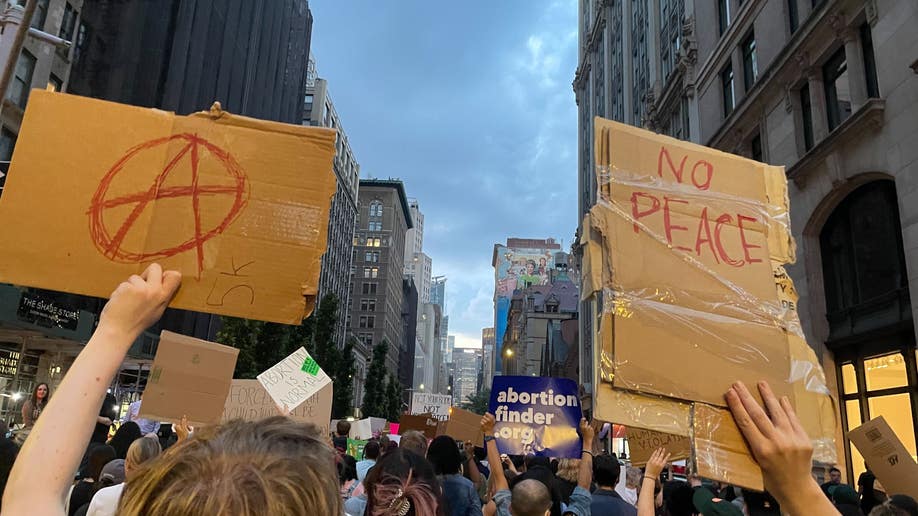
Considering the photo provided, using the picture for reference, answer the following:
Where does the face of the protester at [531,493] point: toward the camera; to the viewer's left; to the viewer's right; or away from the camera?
away from the camera

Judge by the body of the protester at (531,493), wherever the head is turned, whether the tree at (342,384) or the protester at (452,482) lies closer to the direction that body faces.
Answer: the tree

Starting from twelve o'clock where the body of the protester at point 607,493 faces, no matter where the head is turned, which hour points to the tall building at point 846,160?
The tall building is roughly at 1 o'clock from the protester.

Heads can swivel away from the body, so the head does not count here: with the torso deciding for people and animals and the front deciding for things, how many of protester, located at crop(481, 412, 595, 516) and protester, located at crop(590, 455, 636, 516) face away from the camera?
2

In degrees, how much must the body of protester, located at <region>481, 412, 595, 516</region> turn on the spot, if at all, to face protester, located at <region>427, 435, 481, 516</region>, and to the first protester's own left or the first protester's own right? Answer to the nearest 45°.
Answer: approximately 45° to the first protester's own left

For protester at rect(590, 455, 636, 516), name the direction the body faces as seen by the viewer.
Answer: away from the camera

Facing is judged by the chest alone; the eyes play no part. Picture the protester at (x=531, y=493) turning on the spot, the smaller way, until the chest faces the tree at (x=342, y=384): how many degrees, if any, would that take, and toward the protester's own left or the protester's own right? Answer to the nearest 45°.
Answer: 0° — they already face it

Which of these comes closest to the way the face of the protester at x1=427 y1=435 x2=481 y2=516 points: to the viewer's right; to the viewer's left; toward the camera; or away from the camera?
away from the camera

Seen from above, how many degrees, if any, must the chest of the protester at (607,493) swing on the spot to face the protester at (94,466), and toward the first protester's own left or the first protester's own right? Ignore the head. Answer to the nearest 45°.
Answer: approximately 90° to the first protester's own left

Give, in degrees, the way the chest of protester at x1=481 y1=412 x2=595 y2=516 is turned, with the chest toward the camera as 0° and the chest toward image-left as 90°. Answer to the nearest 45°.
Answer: approximately 180°

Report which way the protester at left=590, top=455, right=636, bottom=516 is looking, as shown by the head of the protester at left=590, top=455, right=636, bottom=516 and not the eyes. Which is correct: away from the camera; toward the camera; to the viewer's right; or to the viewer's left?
away from the camera

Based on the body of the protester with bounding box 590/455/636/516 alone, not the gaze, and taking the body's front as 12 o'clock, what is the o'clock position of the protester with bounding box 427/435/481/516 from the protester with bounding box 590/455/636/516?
the protester with bounding box 427/435/481/516 is roughly at 8 o'clock from the protester with bounding box 590/455/636/516.
